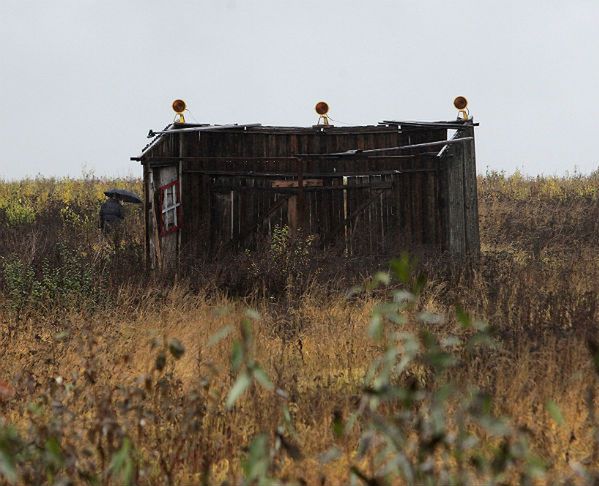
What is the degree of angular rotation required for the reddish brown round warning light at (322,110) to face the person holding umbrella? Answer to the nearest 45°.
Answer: approximately 135° to its right

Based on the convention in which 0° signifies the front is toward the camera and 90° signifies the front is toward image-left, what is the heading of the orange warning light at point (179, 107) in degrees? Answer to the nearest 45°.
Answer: approximately 0°

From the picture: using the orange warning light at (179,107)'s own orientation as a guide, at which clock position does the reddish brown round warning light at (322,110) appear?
the reddish brown round warning light at (322,110) is roughly at 9 o'clock from the orange warning light at (179,107).

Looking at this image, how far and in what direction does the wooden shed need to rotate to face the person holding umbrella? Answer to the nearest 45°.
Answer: approximately 135° to its right

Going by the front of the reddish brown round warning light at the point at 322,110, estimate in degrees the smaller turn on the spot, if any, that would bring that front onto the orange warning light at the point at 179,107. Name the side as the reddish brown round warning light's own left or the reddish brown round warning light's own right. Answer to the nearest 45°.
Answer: approximately 90° to the reddish brown round warning light's own right

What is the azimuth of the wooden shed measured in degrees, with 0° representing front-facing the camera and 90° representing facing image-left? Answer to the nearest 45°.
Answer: approximately 0°
